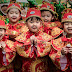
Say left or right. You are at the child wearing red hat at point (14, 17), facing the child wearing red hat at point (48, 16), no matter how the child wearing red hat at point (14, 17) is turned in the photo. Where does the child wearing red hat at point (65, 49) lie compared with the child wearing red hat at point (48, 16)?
right

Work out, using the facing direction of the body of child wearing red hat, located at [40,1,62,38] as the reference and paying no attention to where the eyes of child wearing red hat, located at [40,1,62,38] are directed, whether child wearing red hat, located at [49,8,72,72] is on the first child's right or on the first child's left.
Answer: on the first child's left

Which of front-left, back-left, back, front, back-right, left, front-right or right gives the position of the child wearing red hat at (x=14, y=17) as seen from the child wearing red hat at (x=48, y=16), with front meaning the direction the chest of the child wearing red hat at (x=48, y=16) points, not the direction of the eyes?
front-right

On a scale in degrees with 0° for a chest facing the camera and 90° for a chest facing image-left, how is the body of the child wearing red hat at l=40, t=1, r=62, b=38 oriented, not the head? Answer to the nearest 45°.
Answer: approximately 45°

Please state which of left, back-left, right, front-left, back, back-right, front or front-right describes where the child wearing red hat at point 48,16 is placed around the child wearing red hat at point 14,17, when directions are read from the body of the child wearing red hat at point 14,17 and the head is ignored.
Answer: left

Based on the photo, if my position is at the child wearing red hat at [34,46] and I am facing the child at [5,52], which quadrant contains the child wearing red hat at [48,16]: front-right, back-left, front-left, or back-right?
back-right

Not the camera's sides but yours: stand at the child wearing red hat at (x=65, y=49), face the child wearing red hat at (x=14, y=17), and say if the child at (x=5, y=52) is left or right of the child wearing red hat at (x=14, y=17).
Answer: left
